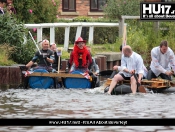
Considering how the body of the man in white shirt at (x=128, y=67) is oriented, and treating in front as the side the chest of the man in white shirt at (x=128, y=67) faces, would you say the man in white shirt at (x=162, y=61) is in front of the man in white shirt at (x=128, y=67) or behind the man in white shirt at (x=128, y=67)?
behind

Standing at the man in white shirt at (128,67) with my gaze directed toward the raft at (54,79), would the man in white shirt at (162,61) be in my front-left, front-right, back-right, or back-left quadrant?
back-right

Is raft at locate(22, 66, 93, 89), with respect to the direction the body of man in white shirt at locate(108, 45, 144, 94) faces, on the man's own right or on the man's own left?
on the man's own right

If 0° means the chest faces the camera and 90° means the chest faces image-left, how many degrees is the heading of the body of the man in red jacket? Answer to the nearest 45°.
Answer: approximately 0°

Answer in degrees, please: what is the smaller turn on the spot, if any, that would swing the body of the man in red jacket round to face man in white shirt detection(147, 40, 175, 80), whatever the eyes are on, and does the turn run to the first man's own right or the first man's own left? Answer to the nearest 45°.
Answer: approximately 90° to the first man's own left

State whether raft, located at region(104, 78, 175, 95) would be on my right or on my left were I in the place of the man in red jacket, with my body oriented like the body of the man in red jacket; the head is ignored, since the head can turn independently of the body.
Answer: on my left
